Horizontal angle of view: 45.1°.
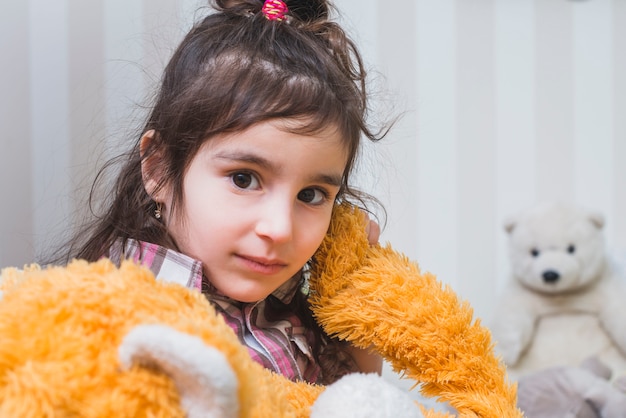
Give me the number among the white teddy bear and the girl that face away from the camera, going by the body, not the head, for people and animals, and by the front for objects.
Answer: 0

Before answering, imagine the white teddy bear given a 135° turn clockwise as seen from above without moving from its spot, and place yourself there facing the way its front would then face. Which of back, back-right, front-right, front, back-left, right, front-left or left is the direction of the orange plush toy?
back-left

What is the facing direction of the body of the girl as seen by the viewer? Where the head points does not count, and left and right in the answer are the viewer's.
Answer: facing the viewer and to the right of the viewer

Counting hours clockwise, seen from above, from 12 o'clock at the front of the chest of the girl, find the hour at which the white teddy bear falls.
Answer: The white teddy bear is roughly at 9 o'clock from the girl.

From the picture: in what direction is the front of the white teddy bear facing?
toward the camera

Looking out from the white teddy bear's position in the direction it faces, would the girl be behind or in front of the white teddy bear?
in front
